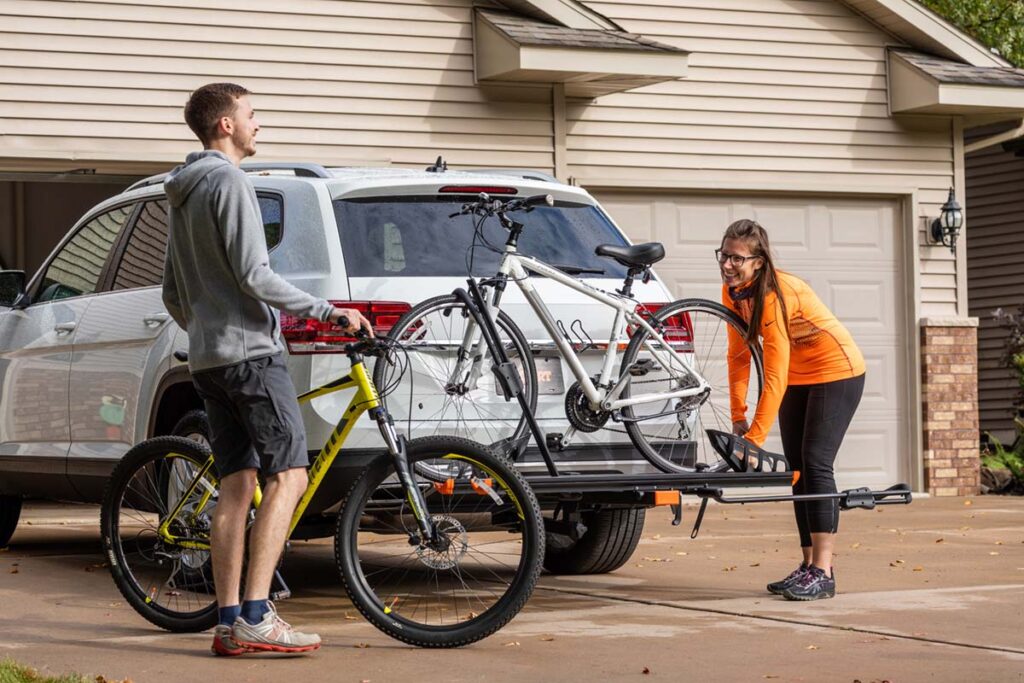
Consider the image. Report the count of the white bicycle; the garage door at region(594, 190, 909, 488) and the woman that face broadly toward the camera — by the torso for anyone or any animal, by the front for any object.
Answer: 1

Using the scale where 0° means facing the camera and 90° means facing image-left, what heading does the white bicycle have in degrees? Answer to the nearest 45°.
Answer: approximately 90°

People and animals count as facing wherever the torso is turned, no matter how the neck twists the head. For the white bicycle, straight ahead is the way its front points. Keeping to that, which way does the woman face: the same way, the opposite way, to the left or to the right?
the same way

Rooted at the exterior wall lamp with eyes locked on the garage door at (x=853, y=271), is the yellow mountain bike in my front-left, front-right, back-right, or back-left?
front-left

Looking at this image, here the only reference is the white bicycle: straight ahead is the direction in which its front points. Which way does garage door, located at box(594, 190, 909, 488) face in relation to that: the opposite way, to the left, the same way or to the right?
to the left

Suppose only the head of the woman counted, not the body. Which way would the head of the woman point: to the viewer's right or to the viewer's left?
to the viewer's left

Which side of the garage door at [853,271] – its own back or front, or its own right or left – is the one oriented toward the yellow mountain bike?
front

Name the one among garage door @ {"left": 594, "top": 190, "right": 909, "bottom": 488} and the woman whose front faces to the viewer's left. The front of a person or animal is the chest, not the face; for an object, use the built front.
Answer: the woman

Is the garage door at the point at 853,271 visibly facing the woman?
yes

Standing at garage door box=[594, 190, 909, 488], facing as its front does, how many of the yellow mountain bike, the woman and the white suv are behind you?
0

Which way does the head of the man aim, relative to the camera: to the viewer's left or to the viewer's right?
to the viewer's right

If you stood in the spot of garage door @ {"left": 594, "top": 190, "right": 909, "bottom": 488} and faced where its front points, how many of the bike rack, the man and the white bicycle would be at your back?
0

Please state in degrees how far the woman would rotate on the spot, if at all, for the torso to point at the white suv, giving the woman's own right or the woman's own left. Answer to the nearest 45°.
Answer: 0° — they already face it

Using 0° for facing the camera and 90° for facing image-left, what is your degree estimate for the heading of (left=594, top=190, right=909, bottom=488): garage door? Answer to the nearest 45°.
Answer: approximately 0°

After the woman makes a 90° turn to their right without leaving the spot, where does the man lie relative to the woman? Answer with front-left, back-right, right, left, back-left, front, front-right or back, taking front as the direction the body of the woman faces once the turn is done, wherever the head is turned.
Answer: back-left

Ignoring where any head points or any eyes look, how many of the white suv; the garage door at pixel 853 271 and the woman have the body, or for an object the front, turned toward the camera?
1

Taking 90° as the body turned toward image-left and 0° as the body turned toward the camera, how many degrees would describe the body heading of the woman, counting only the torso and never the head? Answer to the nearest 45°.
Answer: approximately 90°

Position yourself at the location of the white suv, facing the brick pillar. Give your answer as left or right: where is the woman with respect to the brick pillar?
right

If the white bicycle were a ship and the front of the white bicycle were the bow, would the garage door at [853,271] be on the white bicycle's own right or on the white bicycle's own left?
on the white bicycle's own right

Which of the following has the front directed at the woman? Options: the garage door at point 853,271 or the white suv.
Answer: the garage door
